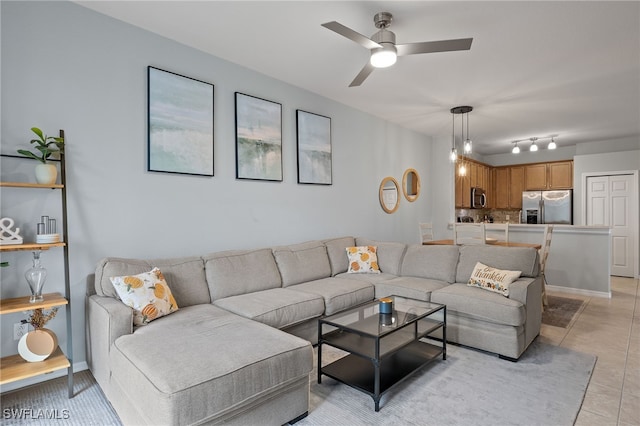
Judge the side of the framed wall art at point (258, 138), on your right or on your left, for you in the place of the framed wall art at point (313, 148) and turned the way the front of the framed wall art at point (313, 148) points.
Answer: on your right

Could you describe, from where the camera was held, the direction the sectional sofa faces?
facing the viewer and to the right of the viewer

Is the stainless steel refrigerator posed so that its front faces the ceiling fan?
yes

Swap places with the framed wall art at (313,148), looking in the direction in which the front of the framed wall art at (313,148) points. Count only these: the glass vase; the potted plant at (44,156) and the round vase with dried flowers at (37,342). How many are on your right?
3

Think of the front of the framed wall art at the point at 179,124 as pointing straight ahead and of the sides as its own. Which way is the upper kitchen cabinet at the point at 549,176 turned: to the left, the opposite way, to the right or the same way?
to the right

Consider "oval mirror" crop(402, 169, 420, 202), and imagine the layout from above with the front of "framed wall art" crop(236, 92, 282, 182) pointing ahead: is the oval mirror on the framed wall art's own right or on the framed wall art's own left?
on the framed wall art's own left

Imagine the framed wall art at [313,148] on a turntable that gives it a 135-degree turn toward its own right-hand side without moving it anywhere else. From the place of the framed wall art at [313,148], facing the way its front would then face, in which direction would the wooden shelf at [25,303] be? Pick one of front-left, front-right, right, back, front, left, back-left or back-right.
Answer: front-left

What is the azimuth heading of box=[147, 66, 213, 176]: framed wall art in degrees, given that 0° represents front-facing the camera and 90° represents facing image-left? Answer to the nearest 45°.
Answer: approximately 315°

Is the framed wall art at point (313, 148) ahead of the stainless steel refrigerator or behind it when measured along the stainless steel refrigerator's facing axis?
ahead

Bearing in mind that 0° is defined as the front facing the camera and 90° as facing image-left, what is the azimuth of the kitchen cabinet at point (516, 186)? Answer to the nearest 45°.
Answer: approximately 0°

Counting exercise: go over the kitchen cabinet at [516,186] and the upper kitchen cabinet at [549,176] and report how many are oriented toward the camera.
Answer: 2

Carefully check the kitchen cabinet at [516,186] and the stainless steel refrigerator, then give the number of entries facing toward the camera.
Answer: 2

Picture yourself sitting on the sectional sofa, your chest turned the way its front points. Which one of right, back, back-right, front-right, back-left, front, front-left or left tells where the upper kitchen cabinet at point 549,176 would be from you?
left

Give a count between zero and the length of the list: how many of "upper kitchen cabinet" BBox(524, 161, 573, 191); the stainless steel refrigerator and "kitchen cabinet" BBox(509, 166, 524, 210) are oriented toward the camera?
3

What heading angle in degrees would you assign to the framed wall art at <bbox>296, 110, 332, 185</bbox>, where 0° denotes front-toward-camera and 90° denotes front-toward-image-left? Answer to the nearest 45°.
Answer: approximately 315°

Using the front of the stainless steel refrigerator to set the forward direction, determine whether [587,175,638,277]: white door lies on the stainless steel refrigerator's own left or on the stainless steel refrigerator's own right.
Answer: on the stainless steel refrigerator's own left

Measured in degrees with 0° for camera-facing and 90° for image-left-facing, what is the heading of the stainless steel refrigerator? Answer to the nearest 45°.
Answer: approximately 0°
